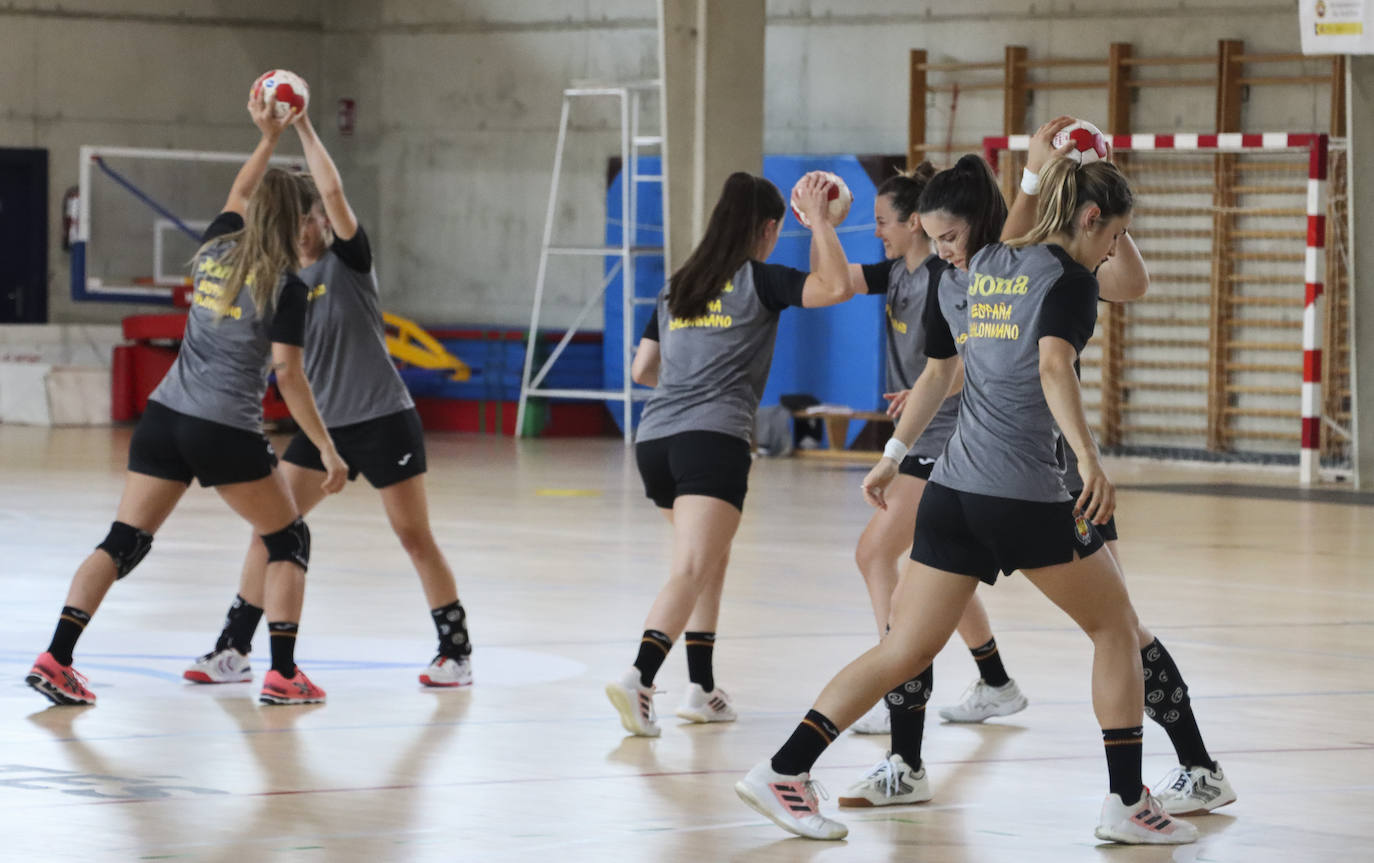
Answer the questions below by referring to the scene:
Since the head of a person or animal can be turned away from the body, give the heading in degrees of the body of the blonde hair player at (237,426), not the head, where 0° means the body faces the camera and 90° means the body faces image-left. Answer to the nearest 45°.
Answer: approximately 225°

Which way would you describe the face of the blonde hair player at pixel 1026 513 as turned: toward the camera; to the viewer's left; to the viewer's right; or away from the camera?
to the viewer's right

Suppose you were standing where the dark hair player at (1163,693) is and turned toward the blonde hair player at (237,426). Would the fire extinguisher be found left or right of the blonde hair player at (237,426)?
right

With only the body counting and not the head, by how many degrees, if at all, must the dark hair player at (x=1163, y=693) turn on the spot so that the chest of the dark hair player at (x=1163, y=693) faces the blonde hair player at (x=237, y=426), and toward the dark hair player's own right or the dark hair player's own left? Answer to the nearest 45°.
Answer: approximately 45° to the dark hair player's own right

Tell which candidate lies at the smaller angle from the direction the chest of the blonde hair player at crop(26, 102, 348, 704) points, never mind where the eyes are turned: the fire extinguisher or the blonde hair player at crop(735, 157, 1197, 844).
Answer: the fire extinguisher

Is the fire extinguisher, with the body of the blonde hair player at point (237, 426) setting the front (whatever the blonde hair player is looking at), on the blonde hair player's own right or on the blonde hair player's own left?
on the blonde hair player's own left

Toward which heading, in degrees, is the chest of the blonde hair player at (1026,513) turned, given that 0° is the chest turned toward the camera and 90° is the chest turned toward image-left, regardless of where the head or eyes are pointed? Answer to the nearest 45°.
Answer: approximately 225°
